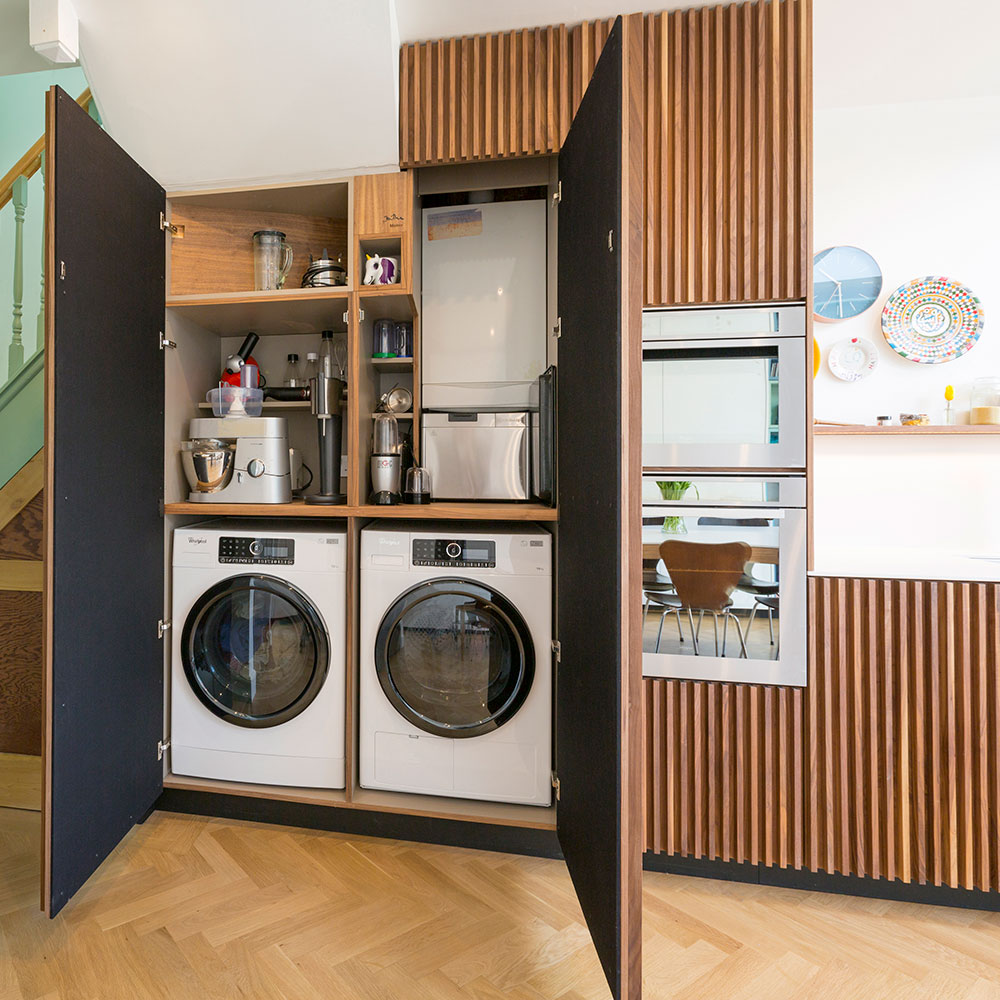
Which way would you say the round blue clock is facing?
toward the camera

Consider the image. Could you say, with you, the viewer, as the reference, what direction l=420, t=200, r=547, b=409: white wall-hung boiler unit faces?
facing the viewer

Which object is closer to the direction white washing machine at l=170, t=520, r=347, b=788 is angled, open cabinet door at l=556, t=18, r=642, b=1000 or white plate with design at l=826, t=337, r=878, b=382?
the open cabinet door

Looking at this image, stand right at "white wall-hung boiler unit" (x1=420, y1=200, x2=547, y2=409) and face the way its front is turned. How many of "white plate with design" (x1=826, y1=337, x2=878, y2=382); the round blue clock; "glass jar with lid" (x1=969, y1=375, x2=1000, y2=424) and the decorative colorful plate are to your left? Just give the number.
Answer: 4

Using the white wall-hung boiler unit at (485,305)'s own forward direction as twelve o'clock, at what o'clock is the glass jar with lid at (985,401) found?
The glass jar with lid is roughly at 9 o'clock from the white wall-hung boiler unit.

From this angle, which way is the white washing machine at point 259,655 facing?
toward the camera

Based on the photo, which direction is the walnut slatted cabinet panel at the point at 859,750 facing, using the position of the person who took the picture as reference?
facing the viewer and to the left of the viewer

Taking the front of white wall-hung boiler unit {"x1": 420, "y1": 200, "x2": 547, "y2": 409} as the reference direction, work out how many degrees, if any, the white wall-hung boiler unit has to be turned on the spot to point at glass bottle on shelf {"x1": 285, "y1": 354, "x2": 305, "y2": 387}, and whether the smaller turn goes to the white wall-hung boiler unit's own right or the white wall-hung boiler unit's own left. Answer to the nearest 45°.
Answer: approximately 90° to the white wall-hung boiler unit's own right

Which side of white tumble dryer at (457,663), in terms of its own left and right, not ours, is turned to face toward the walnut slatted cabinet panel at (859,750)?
left

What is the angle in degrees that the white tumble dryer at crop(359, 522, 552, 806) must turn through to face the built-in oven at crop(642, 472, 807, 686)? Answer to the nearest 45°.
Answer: approximately 90° to its left

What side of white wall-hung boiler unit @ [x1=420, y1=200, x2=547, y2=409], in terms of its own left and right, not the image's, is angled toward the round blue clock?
left
